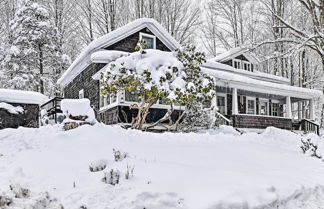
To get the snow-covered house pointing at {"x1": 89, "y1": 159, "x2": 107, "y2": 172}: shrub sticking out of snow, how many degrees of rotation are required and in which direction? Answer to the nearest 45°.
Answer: approximately 45° to its right

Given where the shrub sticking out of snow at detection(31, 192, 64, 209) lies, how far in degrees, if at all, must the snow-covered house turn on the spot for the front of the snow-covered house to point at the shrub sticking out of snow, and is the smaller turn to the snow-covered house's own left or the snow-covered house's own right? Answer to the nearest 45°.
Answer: approximately 45° to the snow-covered house's own right

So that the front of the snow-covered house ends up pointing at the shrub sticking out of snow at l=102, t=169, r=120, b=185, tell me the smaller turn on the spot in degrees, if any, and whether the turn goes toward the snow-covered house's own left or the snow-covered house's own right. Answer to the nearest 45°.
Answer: approximately 45° to the snow-covered house's own right

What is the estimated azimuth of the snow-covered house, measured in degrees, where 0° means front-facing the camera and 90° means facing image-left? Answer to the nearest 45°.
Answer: approximately 315°

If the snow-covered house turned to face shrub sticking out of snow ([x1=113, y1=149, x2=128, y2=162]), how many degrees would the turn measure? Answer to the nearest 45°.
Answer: approximately 45° to its right

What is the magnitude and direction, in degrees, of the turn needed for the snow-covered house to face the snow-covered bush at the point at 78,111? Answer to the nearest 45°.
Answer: approximately 45° to its right

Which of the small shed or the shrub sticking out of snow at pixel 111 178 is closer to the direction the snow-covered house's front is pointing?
the shrub sticking out of snow
